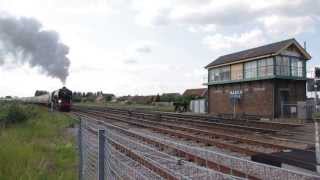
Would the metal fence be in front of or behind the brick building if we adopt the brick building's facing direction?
in front

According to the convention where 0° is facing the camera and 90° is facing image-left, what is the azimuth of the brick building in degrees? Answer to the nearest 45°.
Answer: approximately 45°

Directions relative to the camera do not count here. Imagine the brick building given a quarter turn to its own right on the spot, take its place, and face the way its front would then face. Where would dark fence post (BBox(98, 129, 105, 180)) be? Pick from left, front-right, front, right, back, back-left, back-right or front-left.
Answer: back-left
